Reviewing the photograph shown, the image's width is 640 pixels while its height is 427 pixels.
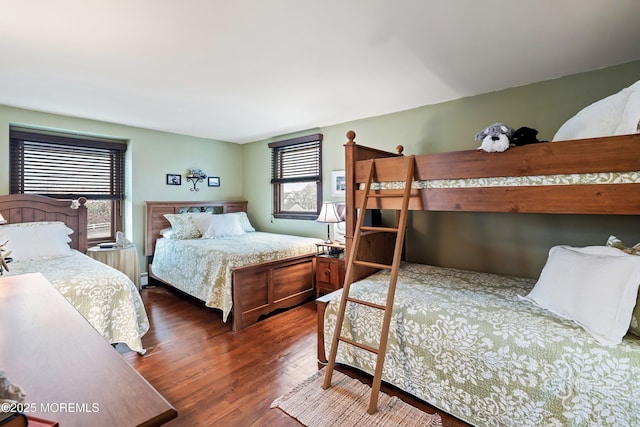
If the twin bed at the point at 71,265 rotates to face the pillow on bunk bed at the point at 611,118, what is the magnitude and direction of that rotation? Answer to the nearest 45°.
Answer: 0° — it already faces it

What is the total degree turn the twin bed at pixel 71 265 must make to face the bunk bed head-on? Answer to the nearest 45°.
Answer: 0° — it already faces it

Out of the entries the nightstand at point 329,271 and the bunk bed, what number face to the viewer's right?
0

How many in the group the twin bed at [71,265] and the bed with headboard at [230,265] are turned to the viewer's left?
0

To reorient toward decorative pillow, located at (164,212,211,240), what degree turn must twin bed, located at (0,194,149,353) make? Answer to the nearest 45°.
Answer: approximately 90° to its left

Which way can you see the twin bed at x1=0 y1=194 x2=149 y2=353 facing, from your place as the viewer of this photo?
facing the viewer and to the right of the viewer

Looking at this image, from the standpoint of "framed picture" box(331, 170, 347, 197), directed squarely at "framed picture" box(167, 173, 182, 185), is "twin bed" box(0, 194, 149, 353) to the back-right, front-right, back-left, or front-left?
front-left

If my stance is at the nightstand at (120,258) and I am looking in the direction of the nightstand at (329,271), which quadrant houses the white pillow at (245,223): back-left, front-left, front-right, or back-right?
front-left

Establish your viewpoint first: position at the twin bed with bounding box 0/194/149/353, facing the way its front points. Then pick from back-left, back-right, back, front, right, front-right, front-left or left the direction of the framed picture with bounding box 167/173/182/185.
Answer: left

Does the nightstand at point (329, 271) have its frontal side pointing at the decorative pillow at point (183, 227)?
no

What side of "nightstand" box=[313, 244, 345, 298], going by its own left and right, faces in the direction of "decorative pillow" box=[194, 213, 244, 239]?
right

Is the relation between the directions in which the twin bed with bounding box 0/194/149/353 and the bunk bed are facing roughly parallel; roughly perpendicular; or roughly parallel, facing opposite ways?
roughly parallel, facing opposite ways

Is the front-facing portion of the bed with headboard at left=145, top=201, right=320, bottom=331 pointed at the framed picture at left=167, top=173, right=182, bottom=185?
no

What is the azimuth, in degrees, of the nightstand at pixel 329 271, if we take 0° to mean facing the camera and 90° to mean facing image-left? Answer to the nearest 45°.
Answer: approximately 45°

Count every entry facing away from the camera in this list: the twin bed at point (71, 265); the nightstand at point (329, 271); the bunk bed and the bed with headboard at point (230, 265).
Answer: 0

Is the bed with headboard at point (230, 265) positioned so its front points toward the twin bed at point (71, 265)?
no

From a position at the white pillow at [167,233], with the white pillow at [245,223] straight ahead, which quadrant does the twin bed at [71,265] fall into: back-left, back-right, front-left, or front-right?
back-right

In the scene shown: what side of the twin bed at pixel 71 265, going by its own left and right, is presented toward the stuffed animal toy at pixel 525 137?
front
